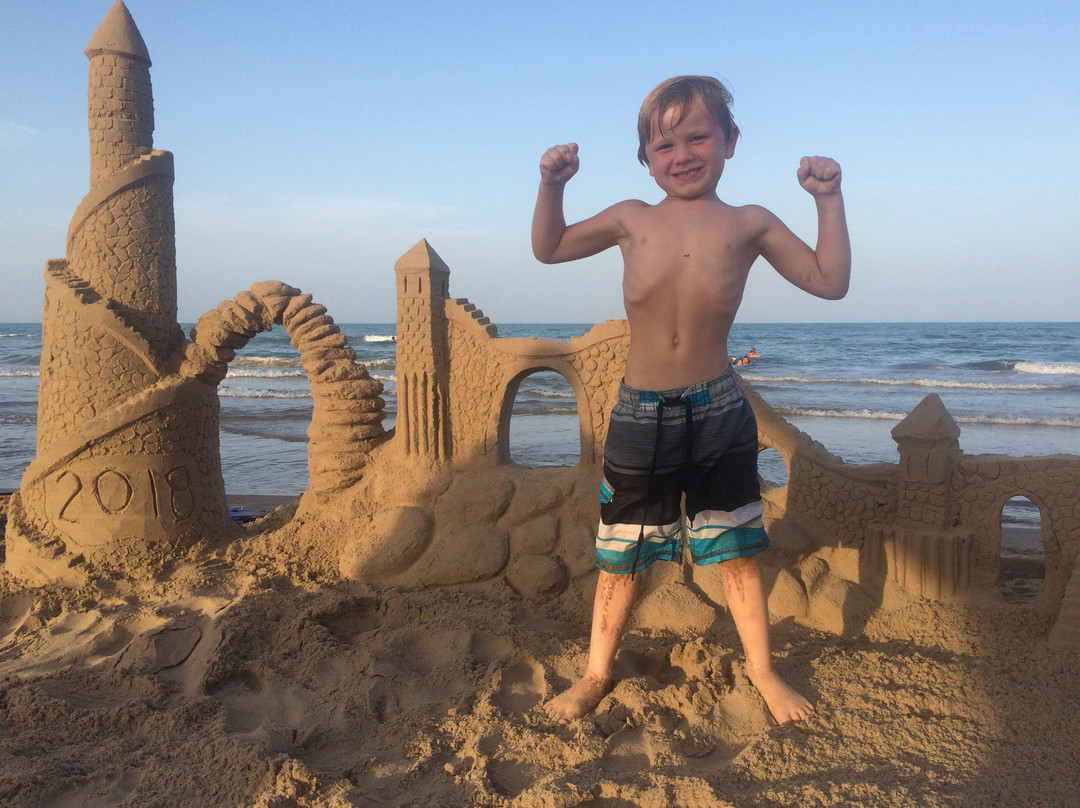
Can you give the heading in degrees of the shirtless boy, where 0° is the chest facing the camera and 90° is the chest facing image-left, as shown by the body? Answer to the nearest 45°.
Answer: approximately 0°

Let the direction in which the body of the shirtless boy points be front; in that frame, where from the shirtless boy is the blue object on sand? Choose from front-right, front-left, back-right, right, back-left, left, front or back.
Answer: back-right
